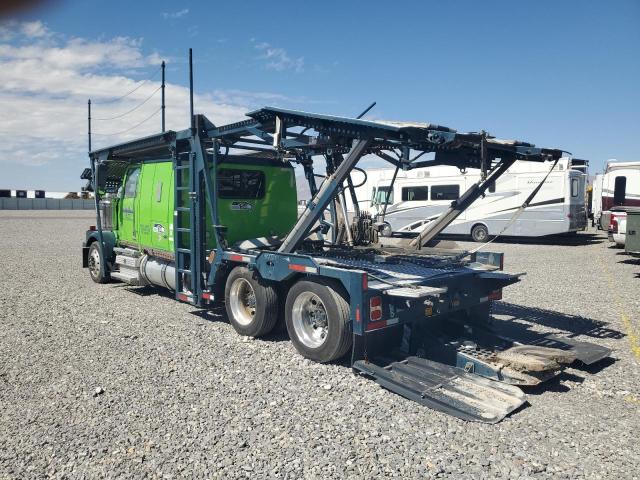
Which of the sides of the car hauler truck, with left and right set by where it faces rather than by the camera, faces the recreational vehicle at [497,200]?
right

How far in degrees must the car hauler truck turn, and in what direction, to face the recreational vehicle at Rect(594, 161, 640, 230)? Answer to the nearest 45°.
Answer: approximately 90° to its right

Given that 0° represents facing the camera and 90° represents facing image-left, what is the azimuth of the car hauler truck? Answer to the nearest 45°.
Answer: approximately 135°
